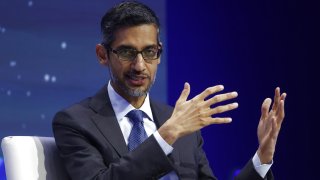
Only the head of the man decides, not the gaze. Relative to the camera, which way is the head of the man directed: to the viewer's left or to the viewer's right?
to the viewer's right

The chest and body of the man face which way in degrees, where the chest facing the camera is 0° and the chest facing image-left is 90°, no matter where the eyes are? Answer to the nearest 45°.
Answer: approximately 315°
